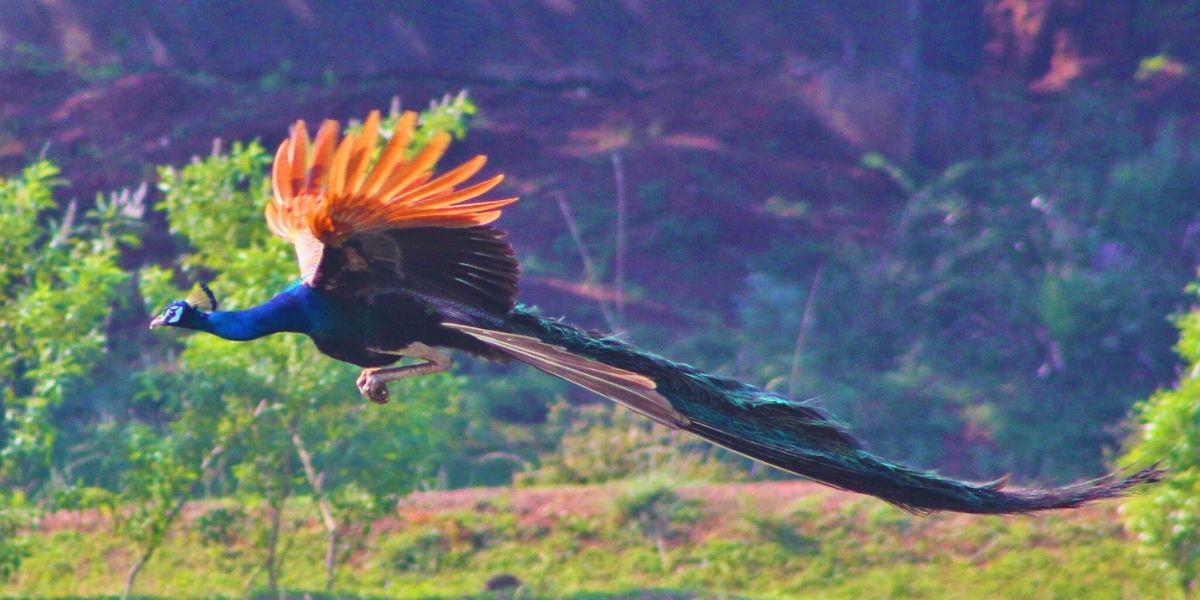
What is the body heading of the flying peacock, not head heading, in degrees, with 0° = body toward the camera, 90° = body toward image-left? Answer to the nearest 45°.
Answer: approximately 90°
